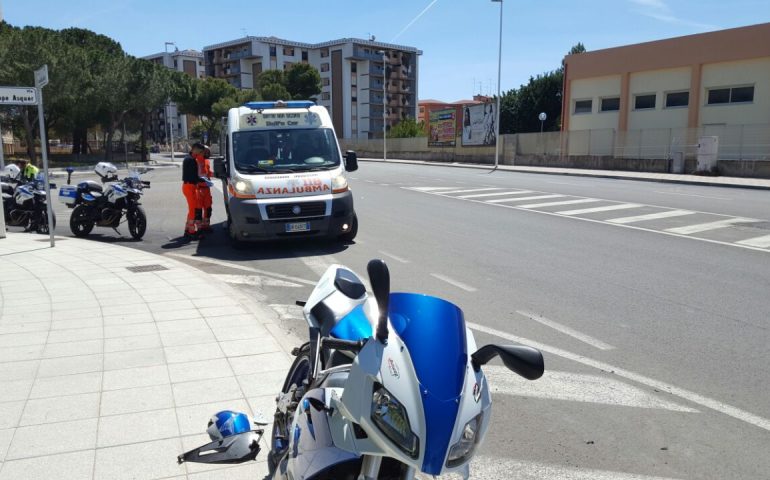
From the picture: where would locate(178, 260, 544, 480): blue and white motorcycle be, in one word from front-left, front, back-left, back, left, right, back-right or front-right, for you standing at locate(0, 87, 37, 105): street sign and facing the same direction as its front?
front

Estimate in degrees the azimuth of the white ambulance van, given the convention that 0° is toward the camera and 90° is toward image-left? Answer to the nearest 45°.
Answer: approximately 0°

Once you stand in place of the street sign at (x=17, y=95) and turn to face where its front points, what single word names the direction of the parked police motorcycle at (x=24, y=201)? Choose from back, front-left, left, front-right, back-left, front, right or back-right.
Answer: back

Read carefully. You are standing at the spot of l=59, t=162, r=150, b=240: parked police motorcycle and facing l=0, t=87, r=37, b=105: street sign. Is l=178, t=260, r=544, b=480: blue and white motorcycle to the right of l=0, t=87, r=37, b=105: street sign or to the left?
left

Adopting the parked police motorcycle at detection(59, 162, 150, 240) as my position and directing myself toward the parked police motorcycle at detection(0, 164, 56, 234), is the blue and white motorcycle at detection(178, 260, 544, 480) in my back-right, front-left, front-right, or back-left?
back-left

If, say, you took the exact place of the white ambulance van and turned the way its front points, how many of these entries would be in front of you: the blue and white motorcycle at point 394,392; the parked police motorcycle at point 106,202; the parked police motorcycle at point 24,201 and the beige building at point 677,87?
1

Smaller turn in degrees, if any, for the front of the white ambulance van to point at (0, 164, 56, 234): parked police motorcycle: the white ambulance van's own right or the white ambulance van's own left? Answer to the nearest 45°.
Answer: approximately 135° to the white ambulance van's own right

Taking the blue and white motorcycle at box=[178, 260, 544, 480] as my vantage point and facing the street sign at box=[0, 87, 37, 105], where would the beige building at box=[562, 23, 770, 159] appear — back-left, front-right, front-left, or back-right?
front-right

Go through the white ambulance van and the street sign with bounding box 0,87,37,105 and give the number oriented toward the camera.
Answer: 2

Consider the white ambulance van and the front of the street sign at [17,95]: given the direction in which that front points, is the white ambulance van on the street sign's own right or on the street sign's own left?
on the street sign's own left

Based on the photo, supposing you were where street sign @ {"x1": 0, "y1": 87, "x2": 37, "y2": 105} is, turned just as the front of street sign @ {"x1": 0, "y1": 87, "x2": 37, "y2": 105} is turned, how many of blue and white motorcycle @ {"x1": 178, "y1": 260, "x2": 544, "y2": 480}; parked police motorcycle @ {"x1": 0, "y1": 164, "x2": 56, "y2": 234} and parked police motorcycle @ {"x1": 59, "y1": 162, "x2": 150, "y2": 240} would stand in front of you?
1

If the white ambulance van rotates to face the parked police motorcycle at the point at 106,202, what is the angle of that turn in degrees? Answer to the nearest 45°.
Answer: approximately 135° to its right

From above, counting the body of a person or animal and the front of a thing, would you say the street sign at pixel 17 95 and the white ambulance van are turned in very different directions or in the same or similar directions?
same or similar directions

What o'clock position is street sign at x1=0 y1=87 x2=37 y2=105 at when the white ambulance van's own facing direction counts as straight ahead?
The street sign is roughly at 3 o'clock from the white ambulance van.

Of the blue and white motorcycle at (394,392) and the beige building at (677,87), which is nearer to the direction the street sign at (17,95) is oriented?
the blue and white motorcycle

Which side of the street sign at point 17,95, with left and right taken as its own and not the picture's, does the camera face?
front
